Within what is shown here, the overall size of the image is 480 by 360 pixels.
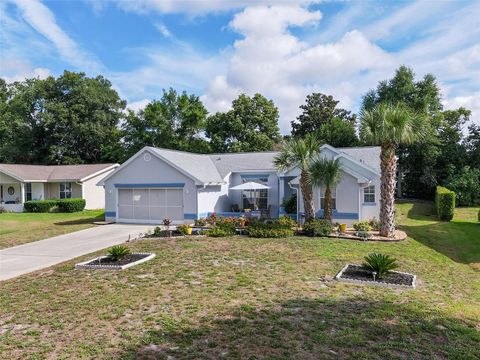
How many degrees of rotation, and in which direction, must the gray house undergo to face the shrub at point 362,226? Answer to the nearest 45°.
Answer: approximately 45° to its left

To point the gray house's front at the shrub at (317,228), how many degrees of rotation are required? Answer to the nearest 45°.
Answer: approximately 45° to its left

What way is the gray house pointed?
toward the camera

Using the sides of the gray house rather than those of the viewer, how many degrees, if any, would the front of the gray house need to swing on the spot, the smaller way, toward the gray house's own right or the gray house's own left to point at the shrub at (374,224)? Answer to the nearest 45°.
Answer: approximately 45° to the gray house's own left

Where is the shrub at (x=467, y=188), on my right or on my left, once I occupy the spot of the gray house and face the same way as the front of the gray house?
on my left

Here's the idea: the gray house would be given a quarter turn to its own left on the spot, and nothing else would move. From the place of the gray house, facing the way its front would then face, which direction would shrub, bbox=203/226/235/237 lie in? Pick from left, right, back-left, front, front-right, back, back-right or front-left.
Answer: right

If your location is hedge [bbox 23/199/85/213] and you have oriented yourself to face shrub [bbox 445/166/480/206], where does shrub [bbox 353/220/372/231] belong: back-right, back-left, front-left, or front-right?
front-right

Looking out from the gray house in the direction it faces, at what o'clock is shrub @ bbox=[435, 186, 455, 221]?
The shrub is roughly at 9 o'clock from the gray house.

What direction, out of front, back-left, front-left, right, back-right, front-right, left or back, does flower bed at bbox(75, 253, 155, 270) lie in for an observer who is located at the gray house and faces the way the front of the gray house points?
front

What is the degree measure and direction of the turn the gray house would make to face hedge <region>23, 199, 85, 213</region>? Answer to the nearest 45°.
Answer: approximately 135° to its right

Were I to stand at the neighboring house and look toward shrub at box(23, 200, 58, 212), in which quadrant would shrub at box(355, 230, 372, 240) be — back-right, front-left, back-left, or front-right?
front-left

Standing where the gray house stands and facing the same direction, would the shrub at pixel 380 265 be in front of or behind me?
in front

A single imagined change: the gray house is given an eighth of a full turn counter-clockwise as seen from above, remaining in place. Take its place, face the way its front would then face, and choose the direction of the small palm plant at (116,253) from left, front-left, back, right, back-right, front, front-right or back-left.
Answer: front-right
